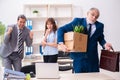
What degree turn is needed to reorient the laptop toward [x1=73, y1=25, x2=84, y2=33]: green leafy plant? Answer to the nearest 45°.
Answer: approximately 45° to its right

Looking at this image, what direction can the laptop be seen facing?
away from the camera

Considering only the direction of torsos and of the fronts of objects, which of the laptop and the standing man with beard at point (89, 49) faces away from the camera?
the laptop

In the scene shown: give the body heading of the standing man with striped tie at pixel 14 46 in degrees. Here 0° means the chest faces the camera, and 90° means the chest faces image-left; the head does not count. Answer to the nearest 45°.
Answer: approximately 315°

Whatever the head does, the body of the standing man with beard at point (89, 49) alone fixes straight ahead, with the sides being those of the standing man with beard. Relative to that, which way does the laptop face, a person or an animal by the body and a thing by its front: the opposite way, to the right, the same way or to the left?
the opposite way

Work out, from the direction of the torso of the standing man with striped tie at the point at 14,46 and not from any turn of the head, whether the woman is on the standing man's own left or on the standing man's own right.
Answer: on the standing man's own left

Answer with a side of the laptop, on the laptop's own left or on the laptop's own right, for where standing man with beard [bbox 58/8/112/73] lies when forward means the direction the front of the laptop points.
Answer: on the laptop's own right

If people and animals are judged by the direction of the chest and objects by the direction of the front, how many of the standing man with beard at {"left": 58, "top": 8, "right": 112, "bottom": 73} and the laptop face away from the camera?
1
